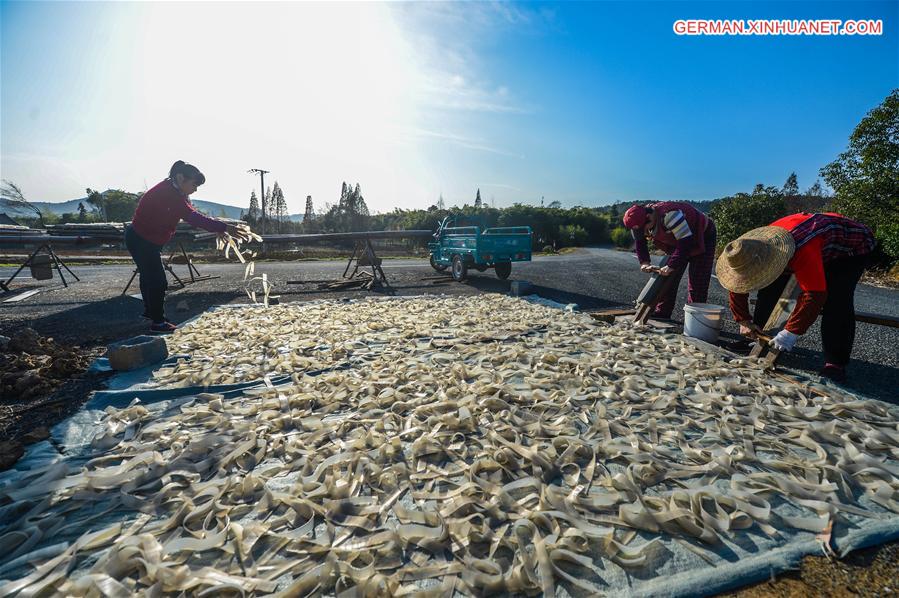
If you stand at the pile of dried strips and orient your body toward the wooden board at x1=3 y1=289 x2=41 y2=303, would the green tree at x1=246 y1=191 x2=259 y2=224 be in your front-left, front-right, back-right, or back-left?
front-right

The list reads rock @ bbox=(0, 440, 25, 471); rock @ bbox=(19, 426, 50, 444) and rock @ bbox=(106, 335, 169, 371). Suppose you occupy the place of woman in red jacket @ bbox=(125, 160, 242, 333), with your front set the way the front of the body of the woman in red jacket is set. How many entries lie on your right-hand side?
3

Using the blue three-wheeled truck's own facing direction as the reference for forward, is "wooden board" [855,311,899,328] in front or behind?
behind

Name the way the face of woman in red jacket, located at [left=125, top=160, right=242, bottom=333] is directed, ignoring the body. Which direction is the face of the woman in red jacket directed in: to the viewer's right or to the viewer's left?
to the viewer's right

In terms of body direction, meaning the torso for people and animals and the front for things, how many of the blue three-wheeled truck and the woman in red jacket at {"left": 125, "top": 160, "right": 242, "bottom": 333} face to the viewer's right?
1

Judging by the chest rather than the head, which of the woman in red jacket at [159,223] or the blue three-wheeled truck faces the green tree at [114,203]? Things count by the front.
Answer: the blue three-wheeled truck

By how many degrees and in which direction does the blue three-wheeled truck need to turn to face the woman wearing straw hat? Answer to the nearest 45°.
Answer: approximately 135° to its left

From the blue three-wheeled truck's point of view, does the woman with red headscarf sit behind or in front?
behind

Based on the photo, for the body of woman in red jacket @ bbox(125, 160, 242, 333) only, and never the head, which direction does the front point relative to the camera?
to the viewer's right

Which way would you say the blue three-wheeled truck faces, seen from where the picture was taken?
facing away from the viewer and to the left of the viewer

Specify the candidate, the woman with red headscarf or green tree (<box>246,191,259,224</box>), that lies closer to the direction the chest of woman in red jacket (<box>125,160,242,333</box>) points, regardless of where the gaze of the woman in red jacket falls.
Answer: the woman with red headscarf

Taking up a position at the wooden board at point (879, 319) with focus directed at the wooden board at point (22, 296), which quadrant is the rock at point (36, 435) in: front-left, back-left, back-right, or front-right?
front-left
